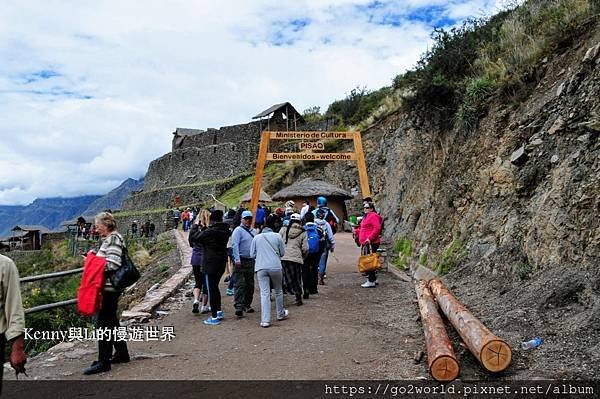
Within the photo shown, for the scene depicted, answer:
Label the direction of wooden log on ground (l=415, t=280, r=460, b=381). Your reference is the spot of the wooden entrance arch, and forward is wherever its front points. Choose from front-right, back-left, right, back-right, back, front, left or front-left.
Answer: front

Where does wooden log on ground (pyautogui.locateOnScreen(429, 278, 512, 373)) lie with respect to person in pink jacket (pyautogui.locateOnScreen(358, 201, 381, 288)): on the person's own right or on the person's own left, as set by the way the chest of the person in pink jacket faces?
on the person's own left

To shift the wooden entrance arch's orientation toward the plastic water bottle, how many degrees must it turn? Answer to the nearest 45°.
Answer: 0° — it already faces it

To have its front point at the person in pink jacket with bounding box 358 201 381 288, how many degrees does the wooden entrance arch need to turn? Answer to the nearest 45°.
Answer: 0° — it already faces them

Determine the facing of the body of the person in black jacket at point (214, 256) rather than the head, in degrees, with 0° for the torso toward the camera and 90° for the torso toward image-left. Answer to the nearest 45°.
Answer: approximately 135°

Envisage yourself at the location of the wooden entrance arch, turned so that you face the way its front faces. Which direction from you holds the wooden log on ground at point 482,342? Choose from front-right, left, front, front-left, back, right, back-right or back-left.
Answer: front

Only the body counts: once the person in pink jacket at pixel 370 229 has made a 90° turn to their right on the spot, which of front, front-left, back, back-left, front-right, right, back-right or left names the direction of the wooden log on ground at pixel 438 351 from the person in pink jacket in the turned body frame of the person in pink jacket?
back-left

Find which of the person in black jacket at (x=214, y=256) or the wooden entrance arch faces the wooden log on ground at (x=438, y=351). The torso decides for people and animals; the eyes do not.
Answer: the wooden entrance arch

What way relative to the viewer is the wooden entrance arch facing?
toward the camera

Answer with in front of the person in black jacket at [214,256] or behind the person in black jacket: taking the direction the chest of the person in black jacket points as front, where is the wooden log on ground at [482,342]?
behind

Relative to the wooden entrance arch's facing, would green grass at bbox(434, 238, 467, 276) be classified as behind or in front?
in front

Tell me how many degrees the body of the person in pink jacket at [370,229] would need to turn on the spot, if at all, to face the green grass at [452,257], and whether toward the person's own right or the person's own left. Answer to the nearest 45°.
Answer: approximately 135° to the person's own left

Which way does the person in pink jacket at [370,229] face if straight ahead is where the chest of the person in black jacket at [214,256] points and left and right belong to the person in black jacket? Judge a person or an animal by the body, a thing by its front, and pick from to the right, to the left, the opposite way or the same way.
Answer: to the left

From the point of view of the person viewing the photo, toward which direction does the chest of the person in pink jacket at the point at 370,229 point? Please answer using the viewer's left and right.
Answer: facing the viewer and to the left of the viewer

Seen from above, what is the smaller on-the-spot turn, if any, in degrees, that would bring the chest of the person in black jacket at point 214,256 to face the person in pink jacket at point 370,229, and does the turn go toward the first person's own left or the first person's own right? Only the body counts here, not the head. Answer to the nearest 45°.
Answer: approximately 90° to the first person's own right
